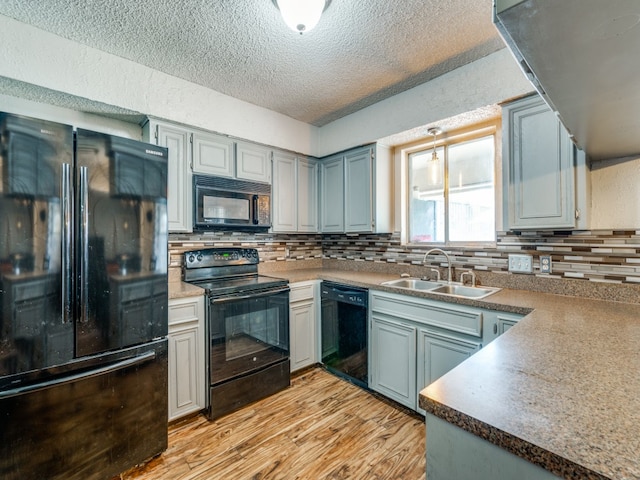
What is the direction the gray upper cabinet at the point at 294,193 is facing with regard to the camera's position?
facing the viewer and to the right of the viewer

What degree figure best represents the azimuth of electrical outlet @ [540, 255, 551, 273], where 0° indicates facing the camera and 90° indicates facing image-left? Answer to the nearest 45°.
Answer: approximately 0°

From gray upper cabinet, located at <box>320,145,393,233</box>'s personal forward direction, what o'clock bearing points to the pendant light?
The pendant light is roughly at 8 o'clock from the gray upper cabinet.

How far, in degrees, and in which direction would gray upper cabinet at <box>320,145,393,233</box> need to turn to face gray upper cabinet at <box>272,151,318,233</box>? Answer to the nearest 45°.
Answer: approximately 45° to its right

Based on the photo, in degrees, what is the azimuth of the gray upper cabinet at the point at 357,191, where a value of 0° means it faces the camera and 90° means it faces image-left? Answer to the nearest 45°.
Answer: approximately 45°

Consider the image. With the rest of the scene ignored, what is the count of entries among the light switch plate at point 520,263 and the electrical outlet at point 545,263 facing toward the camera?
2

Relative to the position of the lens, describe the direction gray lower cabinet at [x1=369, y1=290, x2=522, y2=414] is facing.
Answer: facing the viewer and to the left of the viewer

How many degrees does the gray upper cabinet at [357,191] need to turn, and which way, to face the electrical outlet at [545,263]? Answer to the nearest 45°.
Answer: approximately 90° to its left
